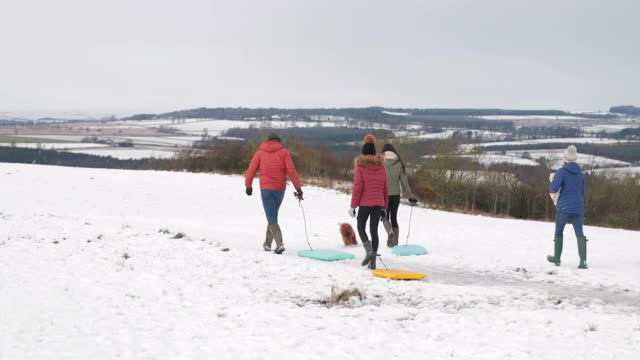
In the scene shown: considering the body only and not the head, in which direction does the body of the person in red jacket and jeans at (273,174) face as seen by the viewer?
away from the camera

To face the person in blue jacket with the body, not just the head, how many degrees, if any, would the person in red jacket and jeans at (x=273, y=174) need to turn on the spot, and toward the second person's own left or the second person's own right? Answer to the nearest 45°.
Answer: approximately 90° to the second person's own right

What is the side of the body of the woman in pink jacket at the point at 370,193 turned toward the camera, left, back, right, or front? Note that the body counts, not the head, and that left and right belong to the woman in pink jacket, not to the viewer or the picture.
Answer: back

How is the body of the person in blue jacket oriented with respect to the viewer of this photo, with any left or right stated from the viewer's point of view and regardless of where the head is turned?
facing away from the viewer and to the left of the viewer

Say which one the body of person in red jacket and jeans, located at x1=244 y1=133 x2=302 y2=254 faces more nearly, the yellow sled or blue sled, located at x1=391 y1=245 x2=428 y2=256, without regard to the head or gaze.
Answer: the blue sled

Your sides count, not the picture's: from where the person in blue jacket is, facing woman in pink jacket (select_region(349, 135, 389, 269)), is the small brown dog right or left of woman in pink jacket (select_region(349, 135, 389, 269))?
right

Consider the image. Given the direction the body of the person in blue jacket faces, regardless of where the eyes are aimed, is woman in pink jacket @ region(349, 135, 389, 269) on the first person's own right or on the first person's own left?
on the first person's own left
